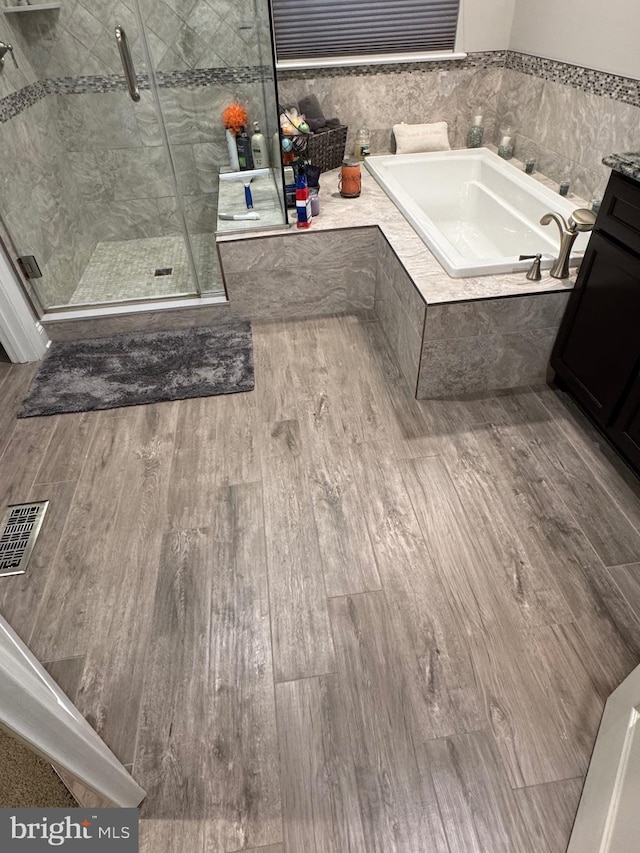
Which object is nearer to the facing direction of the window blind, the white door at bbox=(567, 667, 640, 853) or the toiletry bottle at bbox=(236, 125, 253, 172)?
the white door

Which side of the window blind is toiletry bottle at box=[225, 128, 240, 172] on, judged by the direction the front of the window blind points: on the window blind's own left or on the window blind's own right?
on the window blind's own right

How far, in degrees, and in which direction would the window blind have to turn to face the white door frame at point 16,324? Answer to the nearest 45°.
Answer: approximately 45° to its right

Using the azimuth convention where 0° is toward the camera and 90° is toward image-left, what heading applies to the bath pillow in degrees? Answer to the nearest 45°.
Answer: approximately 0°

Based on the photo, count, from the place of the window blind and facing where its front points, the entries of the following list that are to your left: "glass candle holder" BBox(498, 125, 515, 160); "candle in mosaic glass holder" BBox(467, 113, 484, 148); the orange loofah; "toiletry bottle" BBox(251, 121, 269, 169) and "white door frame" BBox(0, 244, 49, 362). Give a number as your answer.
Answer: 2

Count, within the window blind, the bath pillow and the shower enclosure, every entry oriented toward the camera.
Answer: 3

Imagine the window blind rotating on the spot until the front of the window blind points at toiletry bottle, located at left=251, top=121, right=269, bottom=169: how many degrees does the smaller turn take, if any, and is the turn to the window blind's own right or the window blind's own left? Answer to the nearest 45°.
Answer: approximately 45° to the window blind's own right

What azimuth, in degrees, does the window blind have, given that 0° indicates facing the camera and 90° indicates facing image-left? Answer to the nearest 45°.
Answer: approximately 0°

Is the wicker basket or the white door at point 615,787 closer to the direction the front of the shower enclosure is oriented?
the white door

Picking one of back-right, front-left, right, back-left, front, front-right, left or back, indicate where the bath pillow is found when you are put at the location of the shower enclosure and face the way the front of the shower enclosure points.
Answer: left

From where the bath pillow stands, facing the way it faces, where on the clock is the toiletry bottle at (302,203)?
The toiletry bottle is roughly at 1 o'clock from the bath pillow.
